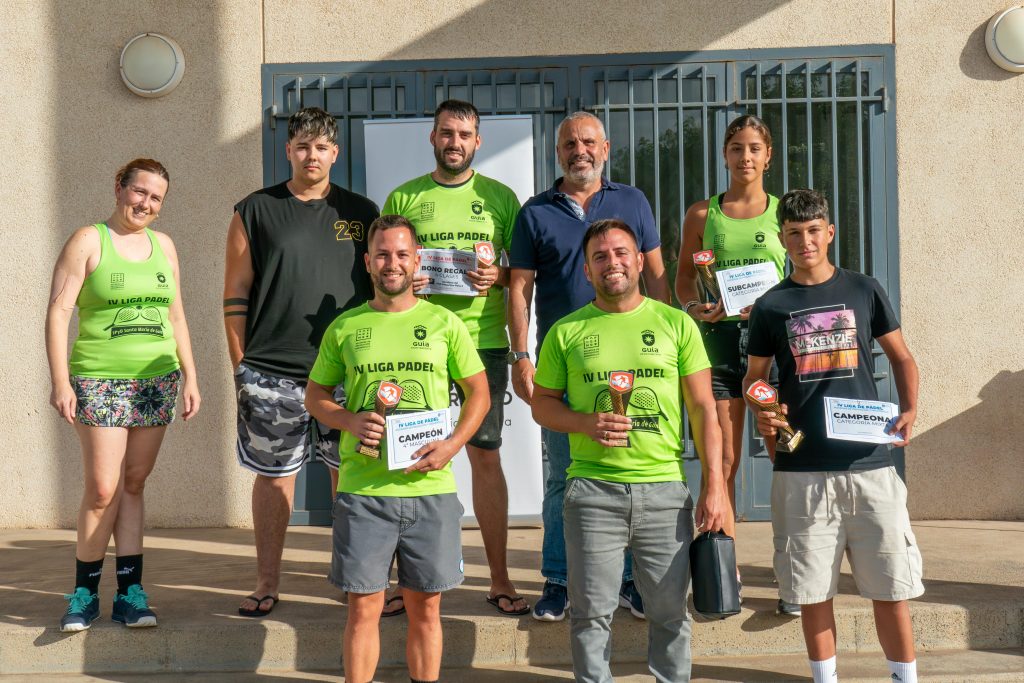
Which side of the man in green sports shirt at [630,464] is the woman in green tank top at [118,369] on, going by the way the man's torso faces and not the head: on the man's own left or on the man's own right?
on the man's own right

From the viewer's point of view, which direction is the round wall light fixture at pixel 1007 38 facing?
toward the camera

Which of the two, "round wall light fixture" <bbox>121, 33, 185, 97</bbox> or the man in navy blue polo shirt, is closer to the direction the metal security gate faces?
the man in navy blue polo shirt

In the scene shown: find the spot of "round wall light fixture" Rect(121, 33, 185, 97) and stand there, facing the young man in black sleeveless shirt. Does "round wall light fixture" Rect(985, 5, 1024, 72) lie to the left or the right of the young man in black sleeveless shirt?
left

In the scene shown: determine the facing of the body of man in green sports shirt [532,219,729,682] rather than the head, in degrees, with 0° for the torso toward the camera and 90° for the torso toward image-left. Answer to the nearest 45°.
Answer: approximately 0°

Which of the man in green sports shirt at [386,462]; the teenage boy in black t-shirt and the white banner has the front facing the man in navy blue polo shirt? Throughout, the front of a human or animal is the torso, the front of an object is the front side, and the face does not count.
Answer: the white banner

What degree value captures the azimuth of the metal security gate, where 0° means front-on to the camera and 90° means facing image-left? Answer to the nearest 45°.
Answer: approximately 0°

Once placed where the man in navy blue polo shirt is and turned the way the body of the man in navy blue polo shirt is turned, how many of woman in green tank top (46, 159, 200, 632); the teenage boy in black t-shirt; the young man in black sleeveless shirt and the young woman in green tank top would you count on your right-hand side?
2

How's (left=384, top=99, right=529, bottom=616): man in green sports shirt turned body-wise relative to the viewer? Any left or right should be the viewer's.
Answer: facing the viewer

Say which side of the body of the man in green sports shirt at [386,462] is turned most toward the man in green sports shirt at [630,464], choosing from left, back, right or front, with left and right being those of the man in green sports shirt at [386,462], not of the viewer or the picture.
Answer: left

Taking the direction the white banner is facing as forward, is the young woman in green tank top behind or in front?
in front
